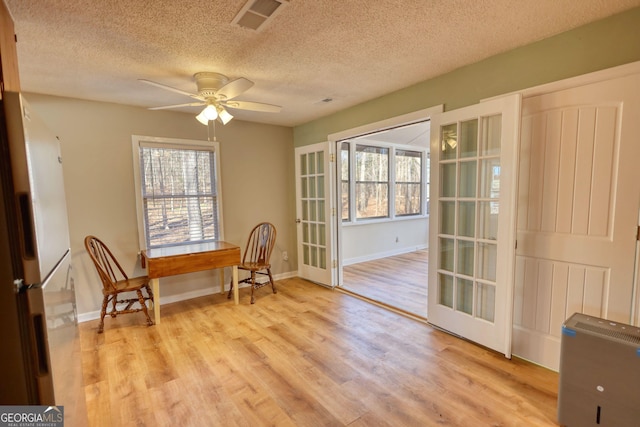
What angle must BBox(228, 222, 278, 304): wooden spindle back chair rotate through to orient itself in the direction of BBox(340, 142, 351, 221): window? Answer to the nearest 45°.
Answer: approximately 180°

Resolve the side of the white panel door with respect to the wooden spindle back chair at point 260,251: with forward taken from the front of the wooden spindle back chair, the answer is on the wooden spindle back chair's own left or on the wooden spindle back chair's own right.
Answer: on the wooden spindle back chair's own left

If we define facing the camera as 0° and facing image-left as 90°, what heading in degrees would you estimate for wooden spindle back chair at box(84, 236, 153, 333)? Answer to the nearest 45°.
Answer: approximately 270°

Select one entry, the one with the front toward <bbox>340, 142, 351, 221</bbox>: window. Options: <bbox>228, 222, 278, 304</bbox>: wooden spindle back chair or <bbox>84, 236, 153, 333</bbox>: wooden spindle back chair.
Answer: <bbox>84, 236, 153, 333</bbox>: wooden spindle back chair

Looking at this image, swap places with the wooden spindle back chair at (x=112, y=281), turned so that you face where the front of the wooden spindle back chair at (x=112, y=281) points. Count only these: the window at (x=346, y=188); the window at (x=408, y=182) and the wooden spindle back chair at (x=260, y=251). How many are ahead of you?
3

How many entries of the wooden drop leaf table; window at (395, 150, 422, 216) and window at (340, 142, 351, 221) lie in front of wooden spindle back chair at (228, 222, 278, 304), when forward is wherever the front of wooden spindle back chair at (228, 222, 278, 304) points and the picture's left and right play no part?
1

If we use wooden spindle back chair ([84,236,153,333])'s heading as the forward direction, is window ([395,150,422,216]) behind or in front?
in front

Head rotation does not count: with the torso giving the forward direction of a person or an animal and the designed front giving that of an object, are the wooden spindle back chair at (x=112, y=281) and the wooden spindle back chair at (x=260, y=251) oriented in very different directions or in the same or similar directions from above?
very different directions

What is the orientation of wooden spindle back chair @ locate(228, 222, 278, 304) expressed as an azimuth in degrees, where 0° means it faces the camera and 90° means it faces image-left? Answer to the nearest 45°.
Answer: approximately 45°

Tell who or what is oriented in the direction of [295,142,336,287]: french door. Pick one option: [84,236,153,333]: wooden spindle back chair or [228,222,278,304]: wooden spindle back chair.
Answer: [84,236,153,333]: wooden spindle back chair

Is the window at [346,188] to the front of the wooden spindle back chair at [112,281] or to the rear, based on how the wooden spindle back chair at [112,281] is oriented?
to the front

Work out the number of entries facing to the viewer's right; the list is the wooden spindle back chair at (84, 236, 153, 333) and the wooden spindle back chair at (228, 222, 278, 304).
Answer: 1

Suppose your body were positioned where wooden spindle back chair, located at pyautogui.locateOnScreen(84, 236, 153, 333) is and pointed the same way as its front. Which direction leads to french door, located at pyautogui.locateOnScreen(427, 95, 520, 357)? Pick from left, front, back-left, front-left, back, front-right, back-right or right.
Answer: front-right

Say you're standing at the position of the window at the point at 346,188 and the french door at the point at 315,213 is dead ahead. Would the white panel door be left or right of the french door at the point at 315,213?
left
